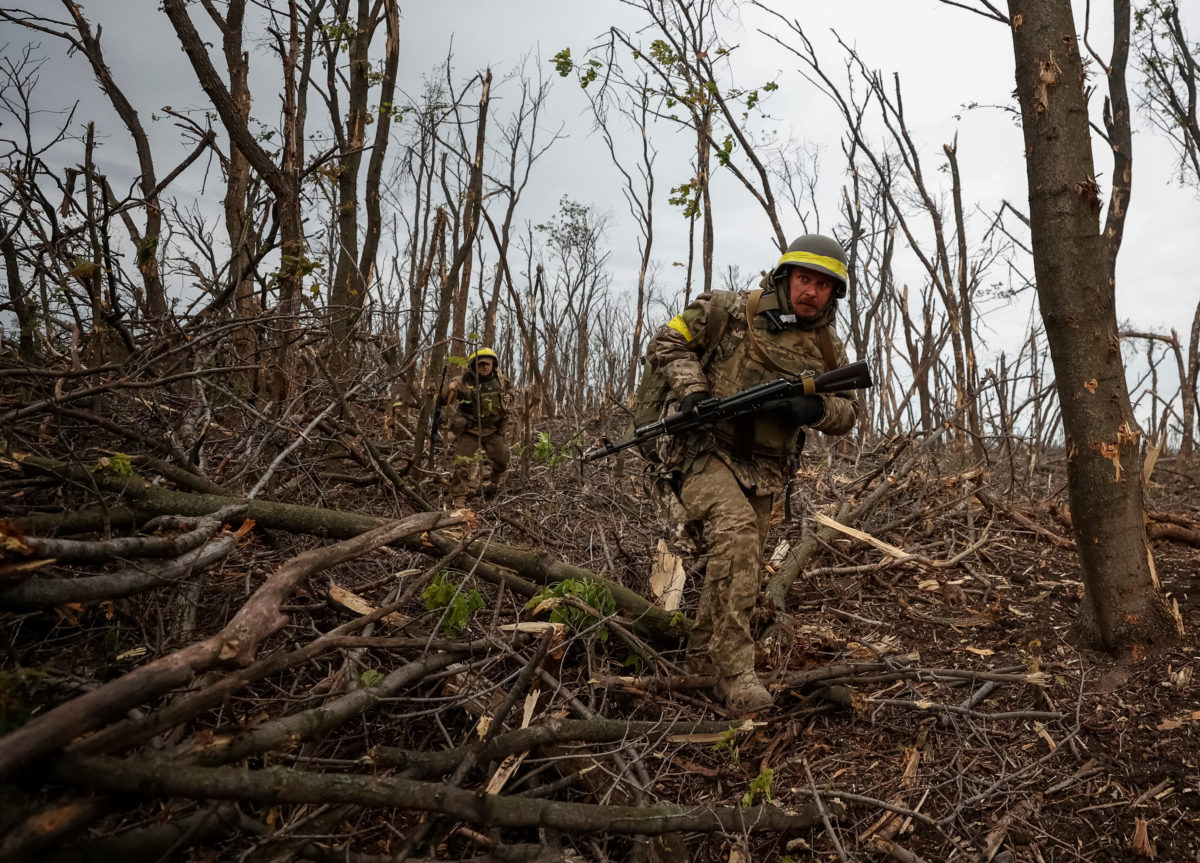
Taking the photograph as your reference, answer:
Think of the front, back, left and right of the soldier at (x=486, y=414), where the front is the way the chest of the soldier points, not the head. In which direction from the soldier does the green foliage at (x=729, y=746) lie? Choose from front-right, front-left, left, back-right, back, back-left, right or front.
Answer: front

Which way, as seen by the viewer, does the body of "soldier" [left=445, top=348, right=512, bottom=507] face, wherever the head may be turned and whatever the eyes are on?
toward the camera

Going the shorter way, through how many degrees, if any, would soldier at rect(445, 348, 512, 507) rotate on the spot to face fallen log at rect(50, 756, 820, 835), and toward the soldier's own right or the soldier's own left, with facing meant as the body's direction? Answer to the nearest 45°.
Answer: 0° — they already face it

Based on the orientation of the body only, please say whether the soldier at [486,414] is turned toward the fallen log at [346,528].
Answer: yes

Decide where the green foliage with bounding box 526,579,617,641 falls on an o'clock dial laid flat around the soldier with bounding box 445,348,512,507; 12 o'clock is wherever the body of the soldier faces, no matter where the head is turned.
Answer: The green foliage is roughly at 12 o'clock from the soldier.

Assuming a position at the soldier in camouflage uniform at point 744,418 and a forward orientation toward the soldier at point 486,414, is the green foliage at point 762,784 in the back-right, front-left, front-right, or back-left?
back-left

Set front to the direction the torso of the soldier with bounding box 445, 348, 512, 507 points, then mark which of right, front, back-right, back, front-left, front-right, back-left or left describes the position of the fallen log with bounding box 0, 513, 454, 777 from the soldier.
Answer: front

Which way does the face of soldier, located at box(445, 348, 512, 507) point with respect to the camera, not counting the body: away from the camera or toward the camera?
toward the camera

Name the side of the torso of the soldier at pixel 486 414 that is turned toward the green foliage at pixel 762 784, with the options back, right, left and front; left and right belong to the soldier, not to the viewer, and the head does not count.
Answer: front

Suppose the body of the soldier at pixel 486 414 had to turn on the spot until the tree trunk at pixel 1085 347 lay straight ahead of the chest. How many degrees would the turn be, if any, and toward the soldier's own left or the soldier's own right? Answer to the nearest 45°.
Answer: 0° — they already face it

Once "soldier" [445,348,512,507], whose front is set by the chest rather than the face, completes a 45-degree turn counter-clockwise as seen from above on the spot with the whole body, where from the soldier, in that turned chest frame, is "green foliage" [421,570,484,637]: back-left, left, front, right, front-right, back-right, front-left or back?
front-right
